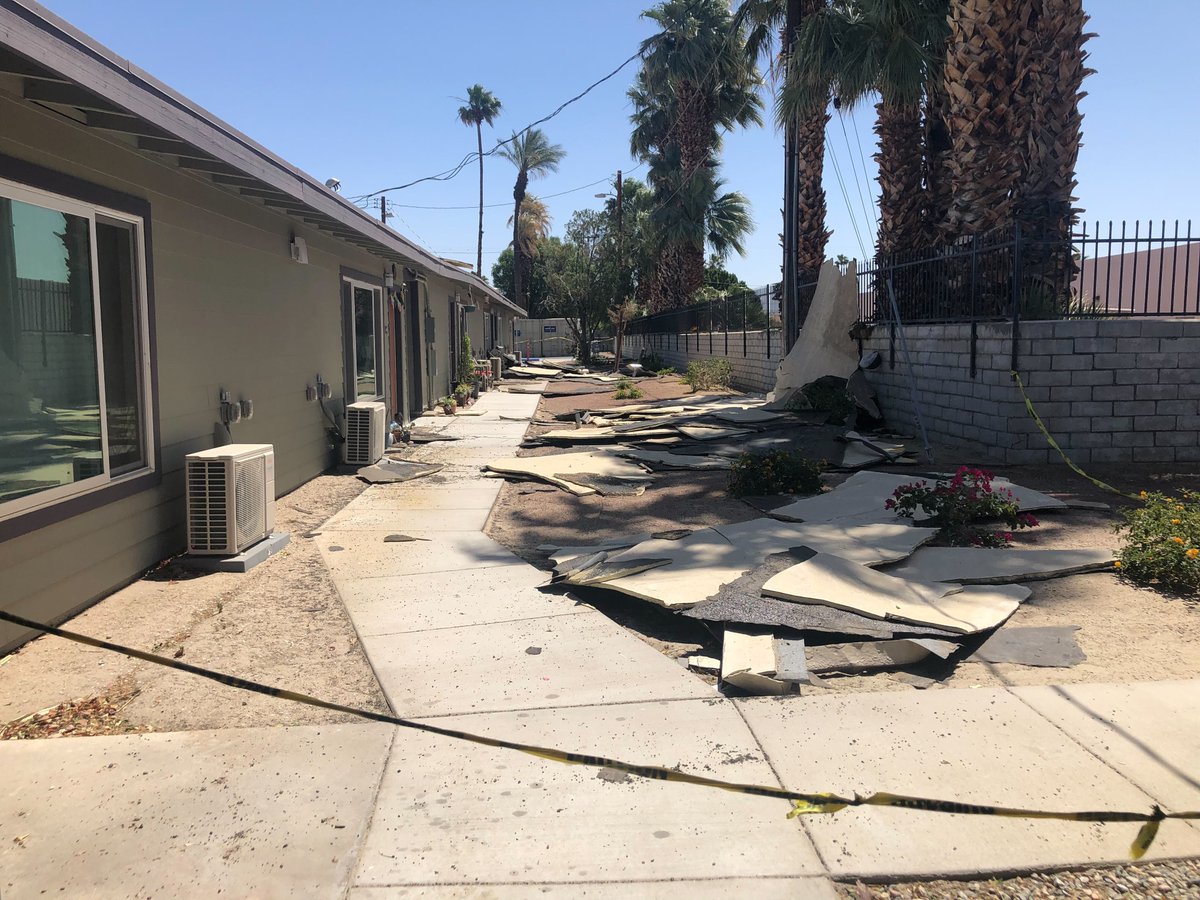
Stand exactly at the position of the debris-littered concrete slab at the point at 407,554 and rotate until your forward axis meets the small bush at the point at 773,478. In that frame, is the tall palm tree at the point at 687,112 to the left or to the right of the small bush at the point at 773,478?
left

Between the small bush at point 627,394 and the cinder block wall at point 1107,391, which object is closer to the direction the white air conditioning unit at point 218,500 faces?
the cinder block wall
